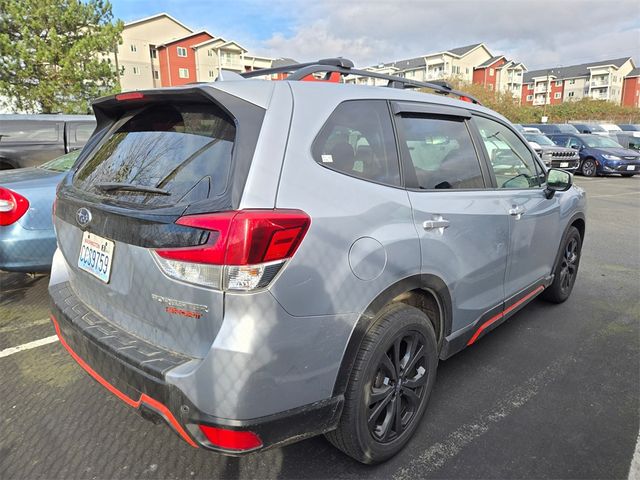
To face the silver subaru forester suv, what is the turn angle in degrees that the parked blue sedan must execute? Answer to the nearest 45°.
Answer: approximately 135° to its right

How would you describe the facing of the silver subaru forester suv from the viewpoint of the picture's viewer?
facing away from the viewer and to the right of the viewer

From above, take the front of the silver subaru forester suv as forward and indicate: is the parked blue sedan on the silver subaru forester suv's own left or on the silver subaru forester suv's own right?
on the silver subaru forester suv's own left

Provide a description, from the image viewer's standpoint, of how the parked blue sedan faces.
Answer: facing away from the viewer and to the right of the viewer

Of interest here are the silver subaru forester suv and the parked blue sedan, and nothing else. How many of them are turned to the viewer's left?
0
